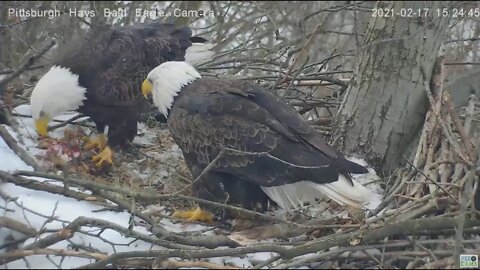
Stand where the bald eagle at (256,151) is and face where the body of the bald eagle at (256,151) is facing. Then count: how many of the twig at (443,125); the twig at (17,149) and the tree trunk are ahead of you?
1

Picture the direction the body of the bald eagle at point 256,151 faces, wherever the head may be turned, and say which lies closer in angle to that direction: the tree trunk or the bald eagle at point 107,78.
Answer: the bald eagle

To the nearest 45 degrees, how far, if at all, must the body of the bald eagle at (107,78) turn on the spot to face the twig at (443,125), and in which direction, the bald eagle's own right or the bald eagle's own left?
approximately 135° to the bald eagle's own left

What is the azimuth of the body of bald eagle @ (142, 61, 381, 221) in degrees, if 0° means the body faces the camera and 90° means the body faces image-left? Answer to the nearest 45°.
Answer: approximately 90°

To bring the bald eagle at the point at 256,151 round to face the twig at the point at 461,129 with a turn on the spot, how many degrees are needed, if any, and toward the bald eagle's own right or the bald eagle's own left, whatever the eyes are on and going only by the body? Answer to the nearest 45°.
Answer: approximately 180°

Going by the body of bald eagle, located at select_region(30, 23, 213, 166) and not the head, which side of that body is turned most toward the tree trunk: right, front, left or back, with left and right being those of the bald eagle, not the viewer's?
back

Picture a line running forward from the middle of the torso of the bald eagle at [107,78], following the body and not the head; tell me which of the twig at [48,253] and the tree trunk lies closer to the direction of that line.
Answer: the twig

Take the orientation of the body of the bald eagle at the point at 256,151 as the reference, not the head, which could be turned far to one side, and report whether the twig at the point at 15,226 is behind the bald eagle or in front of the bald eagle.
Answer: in front

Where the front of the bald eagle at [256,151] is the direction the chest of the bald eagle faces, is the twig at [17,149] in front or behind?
in front

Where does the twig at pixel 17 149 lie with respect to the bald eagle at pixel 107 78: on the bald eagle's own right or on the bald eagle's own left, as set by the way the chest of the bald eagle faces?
on the bald eagle's own left

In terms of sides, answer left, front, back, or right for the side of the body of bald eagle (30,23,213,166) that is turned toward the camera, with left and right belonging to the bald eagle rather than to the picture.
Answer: left

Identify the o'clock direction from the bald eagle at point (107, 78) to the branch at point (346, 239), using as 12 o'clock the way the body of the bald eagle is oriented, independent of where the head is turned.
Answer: The branch is roughly at 8 o'clock from the bald eagle.

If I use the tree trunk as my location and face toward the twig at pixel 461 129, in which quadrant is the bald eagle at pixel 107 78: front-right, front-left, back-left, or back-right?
back-right

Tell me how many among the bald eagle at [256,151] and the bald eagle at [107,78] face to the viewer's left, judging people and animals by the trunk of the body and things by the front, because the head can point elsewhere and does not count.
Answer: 2
